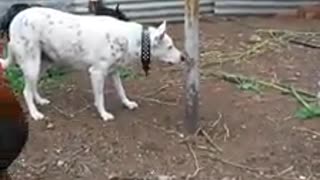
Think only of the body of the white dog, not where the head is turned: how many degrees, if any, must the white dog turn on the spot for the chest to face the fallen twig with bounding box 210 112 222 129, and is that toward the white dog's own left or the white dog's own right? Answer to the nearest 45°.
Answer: approximately 45° to the white dog's own right

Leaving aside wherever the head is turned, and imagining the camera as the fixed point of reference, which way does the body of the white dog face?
to the viewer's right

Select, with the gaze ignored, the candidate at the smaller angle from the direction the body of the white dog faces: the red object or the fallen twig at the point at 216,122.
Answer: the fallen twig

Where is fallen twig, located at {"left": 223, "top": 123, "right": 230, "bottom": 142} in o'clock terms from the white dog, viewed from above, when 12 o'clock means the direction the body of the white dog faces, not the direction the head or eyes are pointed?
The fallen twig is roughly at 1 o'clock from the white dog.

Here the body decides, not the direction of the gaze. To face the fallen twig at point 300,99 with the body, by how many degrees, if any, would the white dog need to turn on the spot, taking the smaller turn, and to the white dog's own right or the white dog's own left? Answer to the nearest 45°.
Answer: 0° — it already faces it
